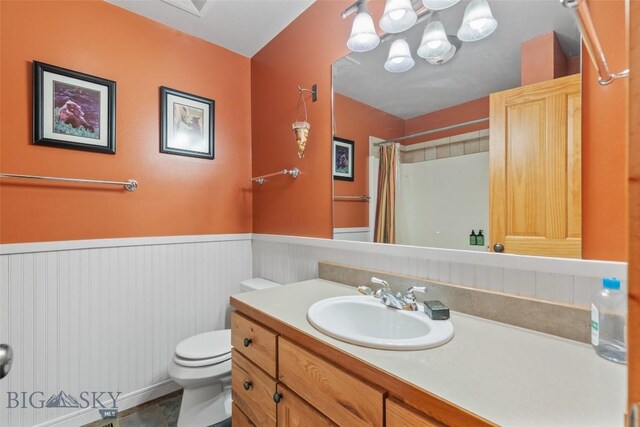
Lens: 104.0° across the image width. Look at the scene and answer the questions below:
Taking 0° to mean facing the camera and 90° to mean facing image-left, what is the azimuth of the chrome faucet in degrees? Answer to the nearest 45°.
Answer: approximately 45°

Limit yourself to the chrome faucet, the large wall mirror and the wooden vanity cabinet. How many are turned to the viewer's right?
0

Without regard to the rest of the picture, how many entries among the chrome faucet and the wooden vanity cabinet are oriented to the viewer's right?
0

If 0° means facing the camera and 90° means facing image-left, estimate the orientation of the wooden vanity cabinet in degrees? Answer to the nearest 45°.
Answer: approximately 45°

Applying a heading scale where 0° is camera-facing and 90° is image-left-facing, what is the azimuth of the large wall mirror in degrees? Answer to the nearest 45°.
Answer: approximately 45°
